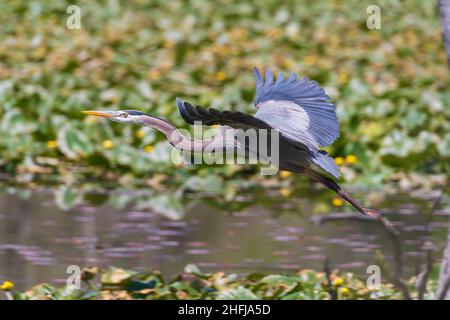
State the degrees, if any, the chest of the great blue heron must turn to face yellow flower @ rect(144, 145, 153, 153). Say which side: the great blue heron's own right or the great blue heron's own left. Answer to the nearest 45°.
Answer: approximately 90° to the great blue heron's own right

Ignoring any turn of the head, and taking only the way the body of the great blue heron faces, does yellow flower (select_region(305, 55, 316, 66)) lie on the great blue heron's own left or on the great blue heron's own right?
on the great blue heron's own right

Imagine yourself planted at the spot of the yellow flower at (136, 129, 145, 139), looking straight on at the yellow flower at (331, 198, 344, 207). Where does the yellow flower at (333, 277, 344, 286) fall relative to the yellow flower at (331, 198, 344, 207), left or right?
right

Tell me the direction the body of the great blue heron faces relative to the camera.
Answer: to the viewer's left

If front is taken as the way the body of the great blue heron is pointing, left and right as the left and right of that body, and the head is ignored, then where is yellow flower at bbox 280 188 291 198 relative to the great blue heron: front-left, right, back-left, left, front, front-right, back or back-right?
right

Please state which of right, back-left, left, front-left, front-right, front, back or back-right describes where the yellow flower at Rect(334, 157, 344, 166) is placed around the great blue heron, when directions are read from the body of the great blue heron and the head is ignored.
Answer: right

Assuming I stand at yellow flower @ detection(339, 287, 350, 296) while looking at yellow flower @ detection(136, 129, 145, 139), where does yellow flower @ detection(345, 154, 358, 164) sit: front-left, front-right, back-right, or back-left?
front-right

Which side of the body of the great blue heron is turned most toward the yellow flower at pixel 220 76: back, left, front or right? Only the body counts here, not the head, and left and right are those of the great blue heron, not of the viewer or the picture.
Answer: right

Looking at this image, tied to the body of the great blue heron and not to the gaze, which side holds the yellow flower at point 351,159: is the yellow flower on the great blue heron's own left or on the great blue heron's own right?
on the great blue heron's own right

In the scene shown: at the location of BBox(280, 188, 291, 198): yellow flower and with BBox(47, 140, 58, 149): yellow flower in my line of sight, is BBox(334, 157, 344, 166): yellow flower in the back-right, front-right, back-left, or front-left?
back-right

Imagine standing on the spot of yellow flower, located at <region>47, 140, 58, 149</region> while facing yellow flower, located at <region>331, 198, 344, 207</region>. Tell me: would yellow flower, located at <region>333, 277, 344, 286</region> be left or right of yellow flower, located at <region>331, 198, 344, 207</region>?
right
